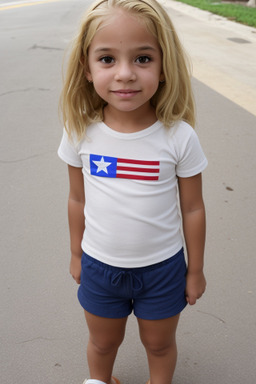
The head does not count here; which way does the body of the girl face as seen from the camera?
toward the camera

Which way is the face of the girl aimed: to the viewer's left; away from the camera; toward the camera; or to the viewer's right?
toward the camera
